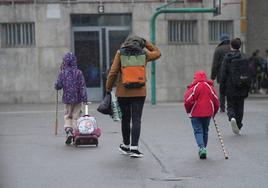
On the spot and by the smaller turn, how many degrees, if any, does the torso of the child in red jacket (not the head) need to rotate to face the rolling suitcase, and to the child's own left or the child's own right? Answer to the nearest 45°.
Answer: approximately 45° to the child's own left

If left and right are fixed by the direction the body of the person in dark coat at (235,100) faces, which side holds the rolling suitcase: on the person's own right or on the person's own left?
on the person's own left

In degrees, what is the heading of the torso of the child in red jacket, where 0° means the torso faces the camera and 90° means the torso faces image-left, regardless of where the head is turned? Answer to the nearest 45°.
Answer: approximately 180°

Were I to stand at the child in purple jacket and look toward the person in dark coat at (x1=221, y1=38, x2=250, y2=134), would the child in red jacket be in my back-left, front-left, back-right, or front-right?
front-right

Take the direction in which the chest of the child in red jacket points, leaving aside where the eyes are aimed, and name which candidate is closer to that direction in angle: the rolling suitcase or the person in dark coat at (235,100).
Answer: the person in dark coat

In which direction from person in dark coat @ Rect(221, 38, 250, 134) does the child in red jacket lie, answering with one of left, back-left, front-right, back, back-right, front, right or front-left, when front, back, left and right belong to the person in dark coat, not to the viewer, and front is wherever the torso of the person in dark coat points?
back

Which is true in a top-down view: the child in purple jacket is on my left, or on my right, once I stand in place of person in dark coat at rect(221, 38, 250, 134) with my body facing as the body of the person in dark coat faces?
on my left

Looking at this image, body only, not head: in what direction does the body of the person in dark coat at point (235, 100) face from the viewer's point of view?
away from the camera

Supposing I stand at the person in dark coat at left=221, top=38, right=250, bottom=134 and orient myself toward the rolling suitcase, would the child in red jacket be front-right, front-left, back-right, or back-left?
front-left

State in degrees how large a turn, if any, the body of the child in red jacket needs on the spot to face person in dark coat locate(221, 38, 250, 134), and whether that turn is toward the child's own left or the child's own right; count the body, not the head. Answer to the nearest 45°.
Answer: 0° — they already face them

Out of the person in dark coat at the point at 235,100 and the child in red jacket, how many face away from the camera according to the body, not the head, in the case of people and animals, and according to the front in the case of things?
2

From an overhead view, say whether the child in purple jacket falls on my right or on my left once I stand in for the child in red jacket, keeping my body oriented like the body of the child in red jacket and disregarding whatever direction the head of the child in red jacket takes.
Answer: on my left
